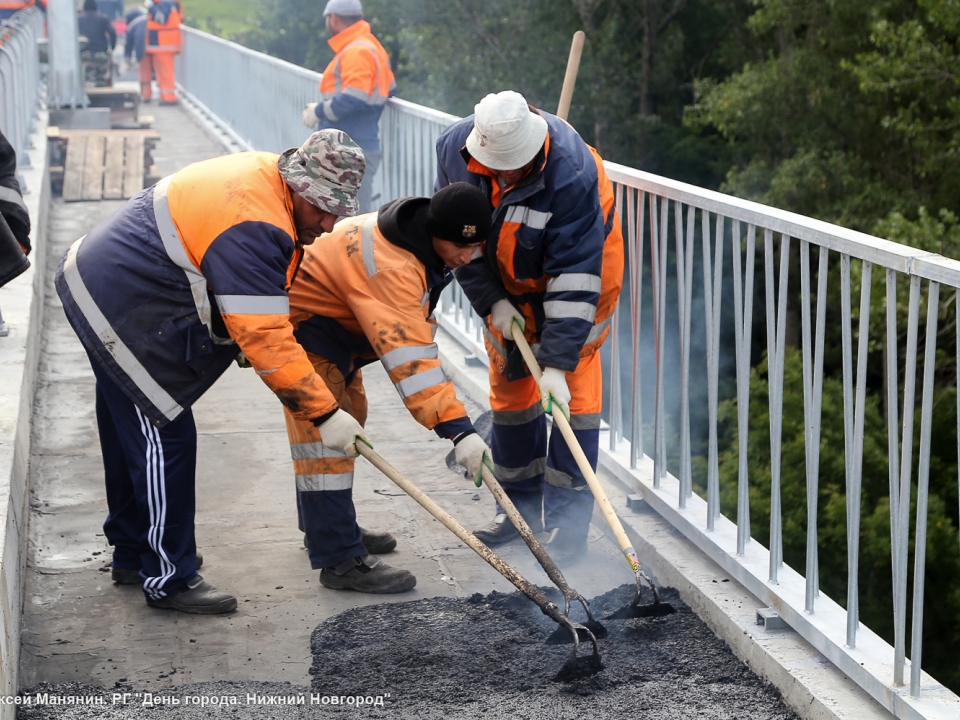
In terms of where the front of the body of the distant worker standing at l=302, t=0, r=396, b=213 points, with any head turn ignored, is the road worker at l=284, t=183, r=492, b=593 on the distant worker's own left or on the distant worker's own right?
on the distant worker's own left

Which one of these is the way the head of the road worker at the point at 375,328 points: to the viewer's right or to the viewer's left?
to the viewer's right

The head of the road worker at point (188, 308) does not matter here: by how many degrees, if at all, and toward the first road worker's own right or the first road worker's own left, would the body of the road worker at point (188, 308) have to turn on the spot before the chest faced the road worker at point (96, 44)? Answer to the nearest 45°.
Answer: approximately 90° to the first road worker's own left

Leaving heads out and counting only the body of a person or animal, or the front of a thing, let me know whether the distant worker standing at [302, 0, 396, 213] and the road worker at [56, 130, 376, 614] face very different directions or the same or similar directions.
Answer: very different directions

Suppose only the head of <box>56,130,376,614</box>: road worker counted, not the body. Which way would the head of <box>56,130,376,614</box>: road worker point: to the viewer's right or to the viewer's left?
to the viewer's right

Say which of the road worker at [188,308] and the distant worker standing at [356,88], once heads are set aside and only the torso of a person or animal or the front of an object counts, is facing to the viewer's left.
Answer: the distant worker standing

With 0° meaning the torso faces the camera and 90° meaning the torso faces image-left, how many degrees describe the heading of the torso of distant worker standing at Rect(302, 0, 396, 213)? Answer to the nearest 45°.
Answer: approximately 90°

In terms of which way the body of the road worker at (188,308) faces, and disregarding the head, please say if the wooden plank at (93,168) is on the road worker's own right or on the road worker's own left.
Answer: on the road worker's own left

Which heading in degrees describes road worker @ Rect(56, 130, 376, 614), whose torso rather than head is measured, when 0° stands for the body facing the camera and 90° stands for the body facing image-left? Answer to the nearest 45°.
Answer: approximately 270°
